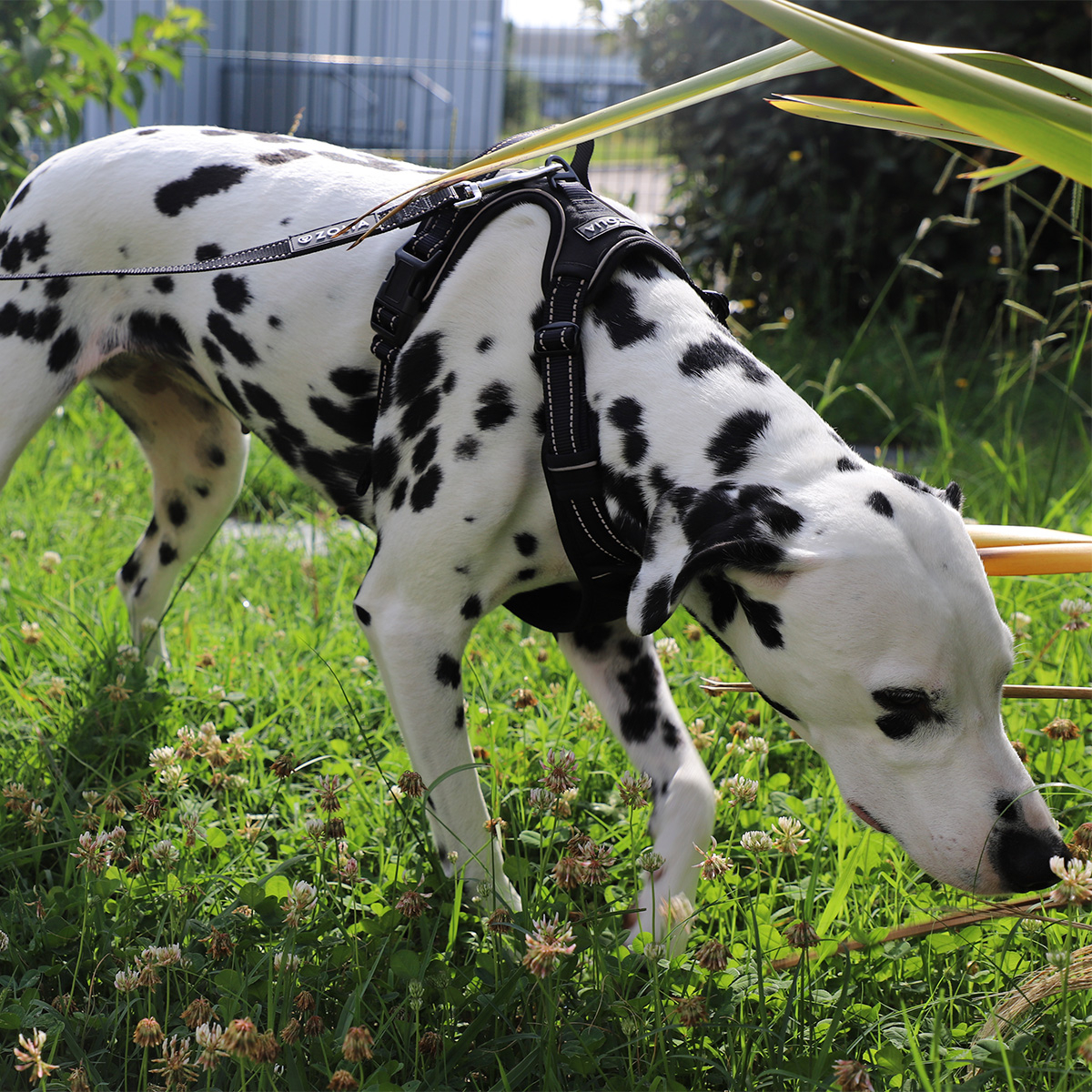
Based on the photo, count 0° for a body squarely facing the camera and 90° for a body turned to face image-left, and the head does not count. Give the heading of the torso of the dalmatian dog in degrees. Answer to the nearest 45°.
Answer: approximately 270°
